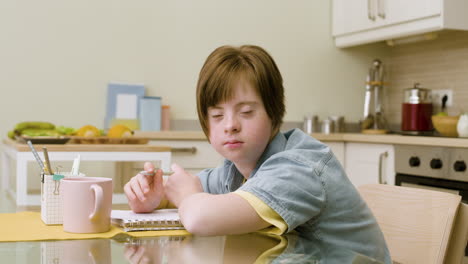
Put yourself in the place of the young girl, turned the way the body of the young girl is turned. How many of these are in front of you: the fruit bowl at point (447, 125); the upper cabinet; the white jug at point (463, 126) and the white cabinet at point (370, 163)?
0

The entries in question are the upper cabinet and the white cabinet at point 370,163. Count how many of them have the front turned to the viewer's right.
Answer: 0

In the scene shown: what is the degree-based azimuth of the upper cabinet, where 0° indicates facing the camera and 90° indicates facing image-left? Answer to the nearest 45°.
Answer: approximately 45°

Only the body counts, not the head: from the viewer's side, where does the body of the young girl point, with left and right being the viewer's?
facing the viewer and to the left of the viewer

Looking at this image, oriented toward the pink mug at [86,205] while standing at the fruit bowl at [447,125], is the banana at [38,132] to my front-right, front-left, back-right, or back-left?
front-right

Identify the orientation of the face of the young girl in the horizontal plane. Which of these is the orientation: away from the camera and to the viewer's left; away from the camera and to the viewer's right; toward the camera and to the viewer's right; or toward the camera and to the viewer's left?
toward the camera and to the viewer's left

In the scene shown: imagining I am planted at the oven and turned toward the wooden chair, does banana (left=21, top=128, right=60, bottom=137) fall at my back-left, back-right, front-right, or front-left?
front-right

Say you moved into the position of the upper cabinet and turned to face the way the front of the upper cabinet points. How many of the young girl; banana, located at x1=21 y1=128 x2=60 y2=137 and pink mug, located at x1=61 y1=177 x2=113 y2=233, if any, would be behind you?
0

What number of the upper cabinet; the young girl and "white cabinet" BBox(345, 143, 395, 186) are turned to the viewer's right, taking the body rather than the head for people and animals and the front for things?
0

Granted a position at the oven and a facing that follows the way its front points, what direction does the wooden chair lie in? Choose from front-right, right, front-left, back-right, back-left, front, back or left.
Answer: front-left

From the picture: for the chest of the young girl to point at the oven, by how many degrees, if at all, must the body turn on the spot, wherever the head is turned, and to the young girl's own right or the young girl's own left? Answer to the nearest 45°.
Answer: approximately 180°

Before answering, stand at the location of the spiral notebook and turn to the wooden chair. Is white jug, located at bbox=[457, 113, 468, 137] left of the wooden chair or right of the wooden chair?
left

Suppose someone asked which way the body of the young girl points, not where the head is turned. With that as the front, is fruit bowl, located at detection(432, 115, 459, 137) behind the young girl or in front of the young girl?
behind

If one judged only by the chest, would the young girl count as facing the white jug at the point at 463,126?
no

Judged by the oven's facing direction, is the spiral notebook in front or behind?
in front

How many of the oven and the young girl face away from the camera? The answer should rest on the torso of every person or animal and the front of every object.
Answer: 0

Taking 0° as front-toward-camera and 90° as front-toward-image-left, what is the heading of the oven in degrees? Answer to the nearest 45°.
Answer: approximately 45°
